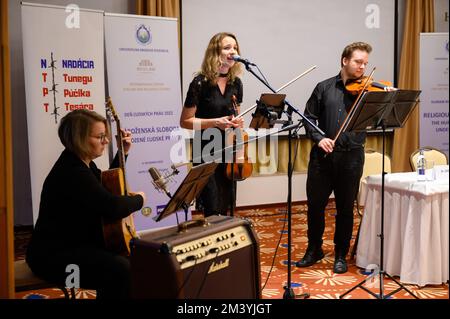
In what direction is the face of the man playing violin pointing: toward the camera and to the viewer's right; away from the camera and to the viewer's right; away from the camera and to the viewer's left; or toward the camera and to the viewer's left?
toward the camera and to the viewer's right

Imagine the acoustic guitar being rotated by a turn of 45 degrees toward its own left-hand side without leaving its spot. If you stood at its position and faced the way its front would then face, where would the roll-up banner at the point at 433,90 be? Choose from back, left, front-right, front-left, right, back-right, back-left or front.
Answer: front

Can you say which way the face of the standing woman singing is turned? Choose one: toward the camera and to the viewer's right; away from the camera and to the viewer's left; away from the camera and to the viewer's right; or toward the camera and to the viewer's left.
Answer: toward the camera and to the viewer's right

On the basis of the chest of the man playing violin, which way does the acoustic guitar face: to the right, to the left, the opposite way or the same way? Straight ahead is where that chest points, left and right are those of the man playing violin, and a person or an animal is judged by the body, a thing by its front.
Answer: to the left

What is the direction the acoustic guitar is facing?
to the viewer's right

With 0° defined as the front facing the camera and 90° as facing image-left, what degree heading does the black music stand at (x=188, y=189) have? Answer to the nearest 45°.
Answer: approximately 135°

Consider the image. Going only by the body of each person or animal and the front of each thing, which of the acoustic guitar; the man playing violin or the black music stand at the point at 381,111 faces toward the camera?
the man playing violin

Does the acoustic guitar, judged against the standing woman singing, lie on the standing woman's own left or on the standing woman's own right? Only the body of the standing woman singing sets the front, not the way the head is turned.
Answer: on the standing woman's own right

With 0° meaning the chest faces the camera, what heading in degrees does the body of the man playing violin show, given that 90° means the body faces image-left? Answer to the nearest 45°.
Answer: approximately 0°

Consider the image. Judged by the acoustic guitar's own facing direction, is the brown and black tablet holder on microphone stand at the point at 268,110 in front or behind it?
in front

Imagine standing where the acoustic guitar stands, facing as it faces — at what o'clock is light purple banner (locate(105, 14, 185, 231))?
The light purple banner is roughly at 9 o'clock from the acoustic guitar.

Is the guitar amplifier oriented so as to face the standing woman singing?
no

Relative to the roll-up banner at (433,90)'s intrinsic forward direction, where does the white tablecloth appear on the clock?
The white tablecloth is roughly at 12 o'clock from the roll-up banner.

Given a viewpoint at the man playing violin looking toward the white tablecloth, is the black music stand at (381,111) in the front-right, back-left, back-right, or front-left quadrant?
front-right

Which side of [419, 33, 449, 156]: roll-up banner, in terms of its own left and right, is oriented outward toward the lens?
front
